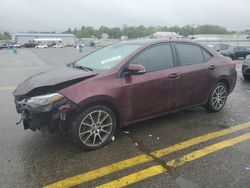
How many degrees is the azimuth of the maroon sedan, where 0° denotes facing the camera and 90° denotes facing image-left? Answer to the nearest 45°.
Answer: approximately 45°

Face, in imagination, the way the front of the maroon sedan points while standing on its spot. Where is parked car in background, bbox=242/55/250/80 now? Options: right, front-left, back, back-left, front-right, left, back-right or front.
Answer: back
